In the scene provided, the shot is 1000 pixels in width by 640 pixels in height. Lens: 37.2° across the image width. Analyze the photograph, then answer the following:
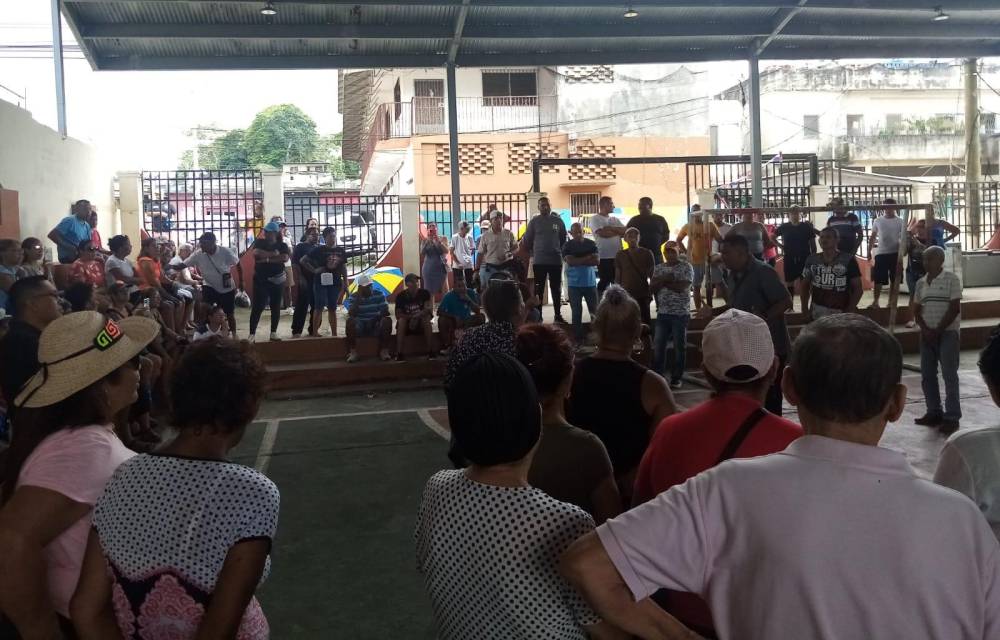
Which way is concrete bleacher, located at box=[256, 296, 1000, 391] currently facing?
toward the camera

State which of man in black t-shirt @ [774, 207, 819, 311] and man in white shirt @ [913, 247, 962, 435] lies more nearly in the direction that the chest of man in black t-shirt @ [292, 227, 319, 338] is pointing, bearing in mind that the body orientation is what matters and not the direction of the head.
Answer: the man in white shirt

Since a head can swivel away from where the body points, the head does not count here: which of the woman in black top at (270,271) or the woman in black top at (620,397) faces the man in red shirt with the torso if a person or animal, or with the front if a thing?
the woman in black top at (270,271)

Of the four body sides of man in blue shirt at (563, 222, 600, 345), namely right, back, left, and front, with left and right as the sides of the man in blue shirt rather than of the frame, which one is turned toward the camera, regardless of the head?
front

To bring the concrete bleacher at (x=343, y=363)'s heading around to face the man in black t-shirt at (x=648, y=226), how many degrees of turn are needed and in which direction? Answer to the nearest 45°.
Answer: approximately 90° to its left

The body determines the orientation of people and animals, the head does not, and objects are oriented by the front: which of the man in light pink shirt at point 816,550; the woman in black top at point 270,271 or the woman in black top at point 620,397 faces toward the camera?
the woman in black top at point 270,271

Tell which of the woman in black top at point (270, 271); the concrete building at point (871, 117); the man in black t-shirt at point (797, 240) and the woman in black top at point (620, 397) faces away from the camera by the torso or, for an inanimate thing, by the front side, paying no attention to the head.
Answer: the woman in black top at point (620, 397)

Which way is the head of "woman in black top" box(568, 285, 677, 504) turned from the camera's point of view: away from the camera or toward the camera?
away from the camera

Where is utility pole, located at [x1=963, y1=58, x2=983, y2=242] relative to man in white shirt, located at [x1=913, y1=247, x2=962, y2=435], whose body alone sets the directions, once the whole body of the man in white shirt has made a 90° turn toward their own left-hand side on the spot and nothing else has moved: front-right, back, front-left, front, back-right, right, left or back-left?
back-left

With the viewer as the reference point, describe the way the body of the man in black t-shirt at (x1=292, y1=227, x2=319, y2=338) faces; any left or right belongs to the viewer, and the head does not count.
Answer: facing the viewer and to the right of the viewer

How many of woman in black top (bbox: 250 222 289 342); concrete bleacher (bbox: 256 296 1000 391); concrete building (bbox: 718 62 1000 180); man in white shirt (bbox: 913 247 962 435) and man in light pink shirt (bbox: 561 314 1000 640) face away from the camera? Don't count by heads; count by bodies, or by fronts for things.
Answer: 1

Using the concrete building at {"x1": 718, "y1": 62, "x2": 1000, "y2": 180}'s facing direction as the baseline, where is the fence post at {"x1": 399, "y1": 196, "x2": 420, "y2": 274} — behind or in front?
in front

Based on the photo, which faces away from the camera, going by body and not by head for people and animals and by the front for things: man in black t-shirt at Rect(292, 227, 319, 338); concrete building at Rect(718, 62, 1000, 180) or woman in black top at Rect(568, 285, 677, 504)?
the woman in black top

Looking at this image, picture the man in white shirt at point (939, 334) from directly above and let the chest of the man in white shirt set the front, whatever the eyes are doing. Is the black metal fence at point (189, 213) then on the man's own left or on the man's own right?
on the man's own right

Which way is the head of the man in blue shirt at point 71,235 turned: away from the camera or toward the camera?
toward the camera

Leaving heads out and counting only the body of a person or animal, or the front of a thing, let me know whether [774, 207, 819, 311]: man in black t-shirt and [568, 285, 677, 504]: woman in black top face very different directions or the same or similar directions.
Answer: very different directions

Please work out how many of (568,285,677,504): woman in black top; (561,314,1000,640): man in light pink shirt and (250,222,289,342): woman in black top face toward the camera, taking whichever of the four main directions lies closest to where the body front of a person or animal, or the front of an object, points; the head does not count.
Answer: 1

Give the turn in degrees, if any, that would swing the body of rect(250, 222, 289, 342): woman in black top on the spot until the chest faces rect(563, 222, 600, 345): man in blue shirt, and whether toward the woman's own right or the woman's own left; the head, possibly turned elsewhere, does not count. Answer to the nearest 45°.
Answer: approximately 90° to the woman's own left

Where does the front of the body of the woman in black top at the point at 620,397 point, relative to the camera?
away from the camera

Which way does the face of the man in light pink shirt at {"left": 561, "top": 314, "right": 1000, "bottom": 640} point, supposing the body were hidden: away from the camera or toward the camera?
away from the camera

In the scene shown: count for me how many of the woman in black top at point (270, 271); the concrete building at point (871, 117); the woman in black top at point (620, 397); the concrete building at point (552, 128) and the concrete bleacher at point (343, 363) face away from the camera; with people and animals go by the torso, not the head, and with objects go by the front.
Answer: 1

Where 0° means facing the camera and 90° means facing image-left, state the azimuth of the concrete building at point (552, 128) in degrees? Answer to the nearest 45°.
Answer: approximately 0°
